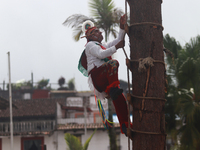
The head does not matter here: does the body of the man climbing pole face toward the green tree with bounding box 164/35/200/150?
no

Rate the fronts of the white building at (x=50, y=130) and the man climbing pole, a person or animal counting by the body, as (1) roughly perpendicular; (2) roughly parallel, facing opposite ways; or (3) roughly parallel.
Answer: roughly perpendicular

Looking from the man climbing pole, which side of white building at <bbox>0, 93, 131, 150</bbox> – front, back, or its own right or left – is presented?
front

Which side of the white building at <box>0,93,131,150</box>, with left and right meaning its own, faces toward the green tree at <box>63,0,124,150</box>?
front

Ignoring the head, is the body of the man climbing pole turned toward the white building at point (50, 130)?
no

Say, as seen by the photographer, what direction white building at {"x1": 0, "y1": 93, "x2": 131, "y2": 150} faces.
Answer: facing the viewer

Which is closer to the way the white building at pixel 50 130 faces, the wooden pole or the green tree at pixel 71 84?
the wooden pole

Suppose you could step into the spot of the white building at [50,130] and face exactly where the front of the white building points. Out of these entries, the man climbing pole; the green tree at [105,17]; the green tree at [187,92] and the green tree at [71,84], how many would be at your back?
1

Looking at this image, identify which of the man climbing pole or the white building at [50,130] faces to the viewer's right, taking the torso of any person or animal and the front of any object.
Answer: the man climbing pole

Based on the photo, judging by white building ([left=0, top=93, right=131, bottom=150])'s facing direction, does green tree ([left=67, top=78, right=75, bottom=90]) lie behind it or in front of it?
behind

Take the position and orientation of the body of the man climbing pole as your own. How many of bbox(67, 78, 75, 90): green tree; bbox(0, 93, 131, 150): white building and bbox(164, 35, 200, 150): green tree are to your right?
0

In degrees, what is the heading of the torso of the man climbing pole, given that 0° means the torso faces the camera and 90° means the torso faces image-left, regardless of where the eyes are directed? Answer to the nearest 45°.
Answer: approximately 270°

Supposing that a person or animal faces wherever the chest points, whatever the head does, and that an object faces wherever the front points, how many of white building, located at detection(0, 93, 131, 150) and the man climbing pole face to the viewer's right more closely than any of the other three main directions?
1

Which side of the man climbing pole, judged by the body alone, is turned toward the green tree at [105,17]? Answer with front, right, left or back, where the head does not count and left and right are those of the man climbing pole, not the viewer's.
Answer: left
